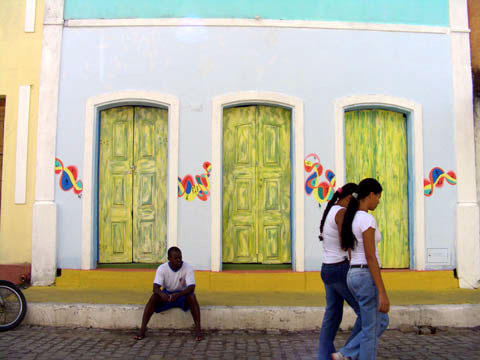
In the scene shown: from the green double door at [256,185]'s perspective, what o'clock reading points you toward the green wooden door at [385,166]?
The green wooden door is roughly at 9 o'clock from the green double door.

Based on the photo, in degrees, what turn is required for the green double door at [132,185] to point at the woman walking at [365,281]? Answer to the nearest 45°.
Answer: approximately 45° to its left

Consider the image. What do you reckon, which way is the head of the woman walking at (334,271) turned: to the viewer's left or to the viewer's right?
to the viewer's right

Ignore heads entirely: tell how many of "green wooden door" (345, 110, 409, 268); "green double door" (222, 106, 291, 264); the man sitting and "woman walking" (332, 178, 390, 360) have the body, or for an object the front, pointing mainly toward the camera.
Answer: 3

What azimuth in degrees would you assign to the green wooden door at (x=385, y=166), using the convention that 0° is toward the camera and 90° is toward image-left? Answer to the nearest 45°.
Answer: approximately 0°

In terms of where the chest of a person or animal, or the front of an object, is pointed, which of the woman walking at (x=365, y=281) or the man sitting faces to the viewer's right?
the woman walking

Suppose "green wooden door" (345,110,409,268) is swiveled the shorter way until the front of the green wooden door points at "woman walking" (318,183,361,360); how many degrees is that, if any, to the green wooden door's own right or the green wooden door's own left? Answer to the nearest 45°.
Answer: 0° — it already faces them

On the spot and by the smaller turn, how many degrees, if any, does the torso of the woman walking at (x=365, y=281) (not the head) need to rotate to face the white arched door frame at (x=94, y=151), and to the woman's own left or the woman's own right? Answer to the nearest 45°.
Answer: approximately 135° to the woman's own left

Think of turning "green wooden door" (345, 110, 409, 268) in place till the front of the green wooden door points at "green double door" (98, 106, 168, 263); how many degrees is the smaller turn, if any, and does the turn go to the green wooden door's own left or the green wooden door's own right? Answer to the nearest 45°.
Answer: approximately 90° to the green wooden door's own right

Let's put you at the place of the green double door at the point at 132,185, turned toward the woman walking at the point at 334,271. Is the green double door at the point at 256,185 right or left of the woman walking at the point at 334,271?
left
